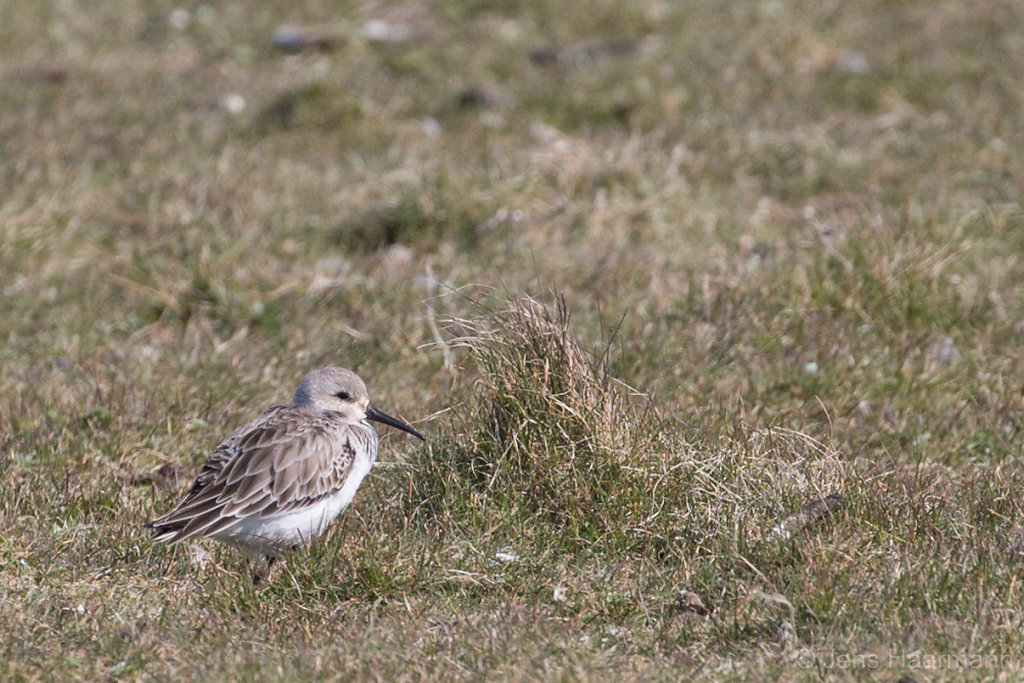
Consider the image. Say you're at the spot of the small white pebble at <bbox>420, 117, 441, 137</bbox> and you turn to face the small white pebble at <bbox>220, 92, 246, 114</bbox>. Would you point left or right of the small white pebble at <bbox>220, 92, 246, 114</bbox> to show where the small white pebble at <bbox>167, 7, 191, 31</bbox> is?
right

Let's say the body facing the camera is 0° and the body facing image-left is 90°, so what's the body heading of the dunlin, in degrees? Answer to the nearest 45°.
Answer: approximately 270°

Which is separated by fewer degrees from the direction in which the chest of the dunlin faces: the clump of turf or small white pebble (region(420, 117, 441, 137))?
the clump of turf

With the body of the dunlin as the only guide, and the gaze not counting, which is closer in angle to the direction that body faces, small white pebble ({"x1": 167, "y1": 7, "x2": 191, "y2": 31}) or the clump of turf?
the clump of turf

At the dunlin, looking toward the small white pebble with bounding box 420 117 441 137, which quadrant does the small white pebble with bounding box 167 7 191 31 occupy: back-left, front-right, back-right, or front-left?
front-left

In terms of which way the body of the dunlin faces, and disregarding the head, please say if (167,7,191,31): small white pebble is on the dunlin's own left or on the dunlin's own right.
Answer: on the dunlin's own left

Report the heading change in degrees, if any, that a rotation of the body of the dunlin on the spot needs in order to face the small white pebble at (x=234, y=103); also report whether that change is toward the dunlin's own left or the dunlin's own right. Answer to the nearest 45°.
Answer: approximately 90° to the dunlin's own left

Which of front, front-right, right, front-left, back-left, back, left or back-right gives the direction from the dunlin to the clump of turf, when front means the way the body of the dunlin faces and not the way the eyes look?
front

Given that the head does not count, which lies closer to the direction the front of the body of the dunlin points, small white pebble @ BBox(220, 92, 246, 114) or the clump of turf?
the clump of turf
